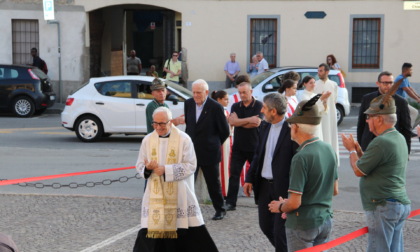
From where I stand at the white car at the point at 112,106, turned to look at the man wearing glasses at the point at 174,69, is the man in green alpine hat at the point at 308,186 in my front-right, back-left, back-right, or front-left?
back-right

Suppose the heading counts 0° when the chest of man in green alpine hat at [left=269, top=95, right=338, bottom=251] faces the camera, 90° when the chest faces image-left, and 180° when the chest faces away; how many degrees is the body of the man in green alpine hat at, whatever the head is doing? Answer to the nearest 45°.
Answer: approximately 135°

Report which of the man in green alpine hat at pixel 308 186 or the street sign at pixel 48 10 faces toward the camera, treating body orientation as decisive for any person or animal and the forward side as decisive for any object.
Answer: the street sign

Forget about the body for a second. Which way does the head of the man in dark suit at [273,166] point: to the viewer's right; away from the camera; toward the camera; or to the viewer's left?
to the viewer's left

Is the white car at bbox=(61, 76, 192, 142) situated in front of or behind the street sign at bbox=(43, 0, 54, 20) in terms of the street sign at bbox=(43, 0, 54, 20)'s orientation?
in front

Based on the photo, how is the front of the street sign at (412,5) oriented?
toward the camera

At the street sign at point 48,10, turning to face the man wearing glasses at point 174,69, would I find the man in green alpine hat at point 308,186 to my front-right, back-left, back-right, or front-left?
front-right

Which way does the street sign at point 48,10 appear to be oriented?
toward the camera

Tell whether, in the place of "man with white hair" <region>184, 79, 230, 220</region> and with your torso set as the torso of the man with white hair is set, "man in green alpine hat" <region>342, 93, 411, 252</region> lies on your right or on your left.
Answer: on your left

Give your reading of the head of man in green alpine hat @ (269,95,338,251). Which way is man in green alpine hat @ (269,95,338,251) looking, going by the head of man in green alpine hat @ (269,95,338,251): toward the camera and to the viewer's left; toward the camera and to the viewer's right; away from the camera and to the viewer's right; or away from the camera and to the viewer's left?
away from the camera and to the viewer's left

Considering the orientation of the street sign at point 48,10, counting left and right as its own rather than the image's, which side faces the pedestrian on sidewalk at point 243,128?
front

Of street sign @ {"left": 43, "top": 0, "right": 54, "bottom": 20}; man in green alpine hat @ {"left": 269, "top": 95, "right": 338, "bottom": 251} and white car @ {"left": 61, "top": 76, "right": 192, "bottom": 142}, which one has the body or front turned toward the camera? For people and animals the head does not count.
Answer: the street sign

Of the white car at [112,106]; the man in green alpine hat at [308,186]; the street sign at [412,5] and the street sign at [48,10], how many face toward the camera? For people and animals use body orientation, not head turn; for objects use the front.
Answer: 2

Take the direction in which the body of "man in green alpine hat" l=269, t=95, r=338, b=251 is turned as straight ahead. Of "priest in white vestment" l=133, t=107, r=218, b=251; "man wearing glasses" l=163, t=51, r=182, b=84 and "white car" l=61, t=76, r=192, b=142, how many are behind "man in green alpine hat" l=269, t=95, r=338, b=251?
0

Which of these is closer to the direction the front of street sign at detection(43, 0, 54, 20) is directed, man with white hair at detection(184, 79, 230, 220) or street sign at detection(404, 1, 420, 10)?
the man with white hair

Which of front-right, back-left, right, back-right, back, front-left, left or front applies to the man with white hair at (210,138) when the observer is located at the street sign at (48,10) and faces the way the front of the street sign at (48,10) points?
front
